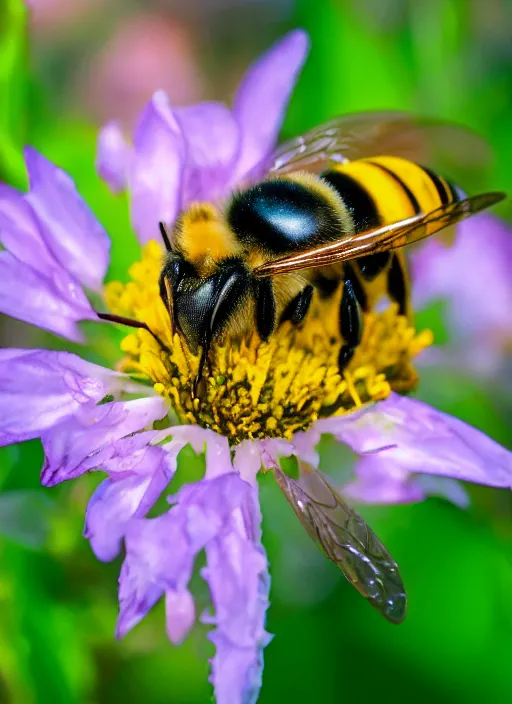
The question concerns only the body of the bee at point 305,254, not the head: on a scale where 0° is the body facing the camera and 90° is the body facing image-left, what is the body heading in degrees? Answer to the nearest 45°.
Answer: approximately 45°

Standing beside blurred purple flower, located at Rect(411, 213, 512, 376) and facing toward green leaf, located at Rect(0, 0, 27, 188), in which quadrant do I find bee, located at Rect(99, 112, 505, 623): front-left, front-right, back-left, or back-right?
front-left

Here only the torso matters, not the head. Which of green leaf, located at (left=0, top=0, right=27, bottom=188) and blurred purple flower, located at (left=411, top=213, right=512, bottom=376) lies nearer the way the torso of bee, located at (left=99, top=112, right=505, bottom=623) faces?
the green leaf

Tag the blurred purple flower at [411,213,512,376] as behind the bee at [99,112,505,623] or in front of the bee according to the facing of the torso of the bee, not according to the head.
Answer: behind

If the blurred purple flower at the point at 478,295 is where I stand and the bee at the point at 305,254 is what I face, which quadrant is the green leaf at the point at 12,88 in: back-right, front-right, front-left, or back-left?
front-right

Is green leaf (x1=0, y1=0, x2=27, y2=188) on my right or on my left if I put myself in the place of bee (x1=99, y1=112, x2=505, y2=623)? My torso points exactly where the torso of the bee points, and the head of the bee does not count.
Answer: on my right
